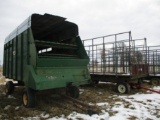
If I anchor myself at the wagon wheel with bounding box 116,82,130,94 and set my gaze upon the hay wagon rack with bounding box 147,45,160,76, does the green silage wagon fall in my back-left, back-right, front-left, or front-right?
back-left

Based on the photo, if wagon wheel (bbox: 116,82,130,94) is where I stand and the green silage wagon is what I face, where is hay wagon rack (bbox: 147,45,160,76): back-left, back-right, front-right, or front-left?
back-right

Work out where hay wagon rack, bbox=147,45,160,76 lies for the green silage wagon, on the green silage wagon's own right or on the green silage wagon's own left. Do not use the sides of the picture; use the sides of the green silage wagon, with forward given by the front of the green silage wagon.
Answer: on the green silage wagon's own left
